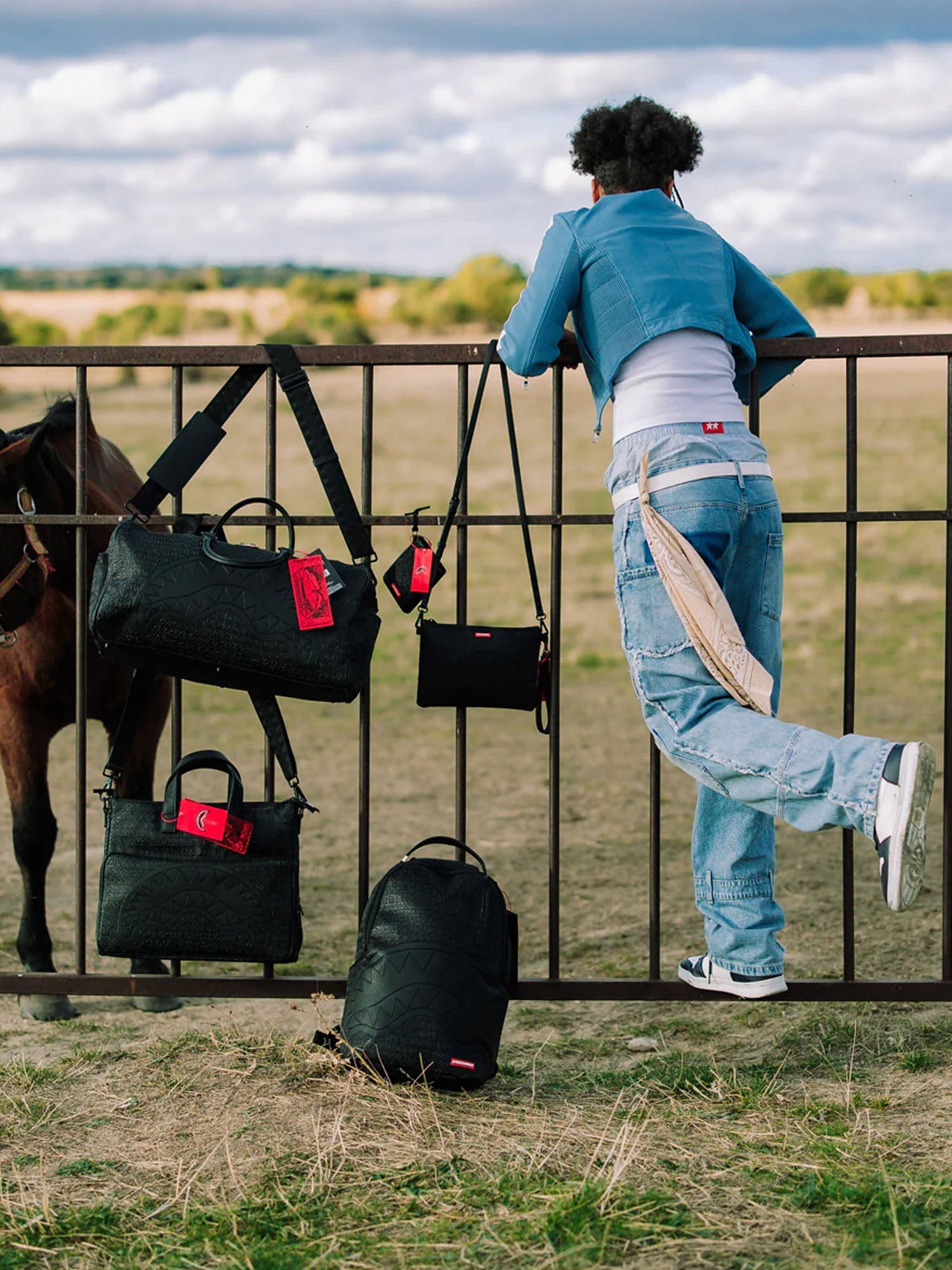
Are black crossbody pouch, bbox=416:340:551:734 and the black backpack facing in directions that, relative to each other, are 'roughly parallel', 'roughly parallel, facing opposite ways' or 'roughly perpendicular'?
roughly parallel

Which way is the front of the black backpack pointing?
toward the camera

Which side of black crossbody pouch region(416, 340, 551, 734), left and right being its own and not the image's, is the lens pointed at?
front

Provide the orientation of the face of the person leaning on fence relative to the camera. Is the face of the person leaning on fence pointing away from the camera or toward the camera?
away from the camera

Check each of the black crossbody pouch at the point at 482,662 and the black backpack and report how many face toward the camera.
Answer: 2
